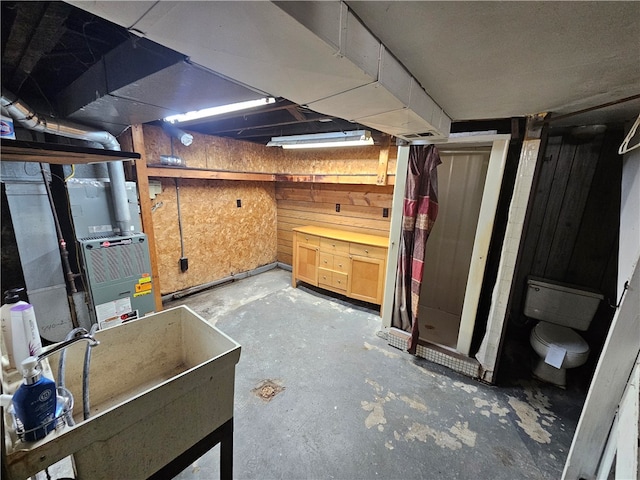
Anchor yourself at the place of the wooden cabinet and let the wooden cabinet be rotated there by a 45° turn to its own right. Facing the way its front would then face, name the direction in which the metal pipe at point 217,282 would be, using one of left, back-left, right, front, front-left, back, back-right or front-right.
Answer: front

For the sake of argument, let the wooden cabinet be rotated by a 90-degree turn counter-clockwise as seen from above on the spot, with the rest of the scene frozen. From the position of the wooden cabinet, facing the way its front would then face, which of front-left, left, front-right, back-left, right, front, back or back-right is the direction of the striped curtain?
front

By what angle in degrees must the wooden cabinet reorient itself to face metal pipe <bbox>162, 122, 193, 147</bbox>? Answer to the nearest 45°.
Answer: approximately 45° to its right

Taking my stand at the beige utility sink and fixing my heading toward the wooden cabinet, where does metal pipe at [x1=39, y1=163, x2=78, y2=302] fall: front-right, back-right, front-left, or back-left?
front-left

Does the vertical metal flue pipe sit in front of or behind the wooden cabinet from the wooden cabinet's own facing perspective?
in front

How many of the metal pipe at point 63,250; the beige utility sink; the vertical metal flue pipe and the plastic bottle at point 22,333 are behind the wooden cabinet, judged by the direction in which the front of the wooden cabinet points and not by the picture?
0

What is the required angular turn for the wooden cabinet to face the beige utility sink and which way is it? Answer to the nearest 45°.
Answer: approximately 45° to its left

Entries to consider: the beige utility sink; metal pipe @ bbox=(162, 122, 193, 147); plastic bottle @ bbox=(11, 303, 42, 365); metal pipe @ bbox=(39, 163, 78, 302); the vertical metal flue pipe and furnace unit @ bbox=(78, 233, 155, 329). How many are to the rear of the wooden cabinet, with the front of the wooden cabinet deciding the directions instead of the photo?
0

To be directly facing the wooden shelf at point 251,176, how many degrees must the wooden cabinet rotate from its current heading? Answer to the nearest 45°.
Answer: approximately 45° to its right

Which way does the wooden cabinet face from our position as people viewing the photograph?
facing the viewer and to the left of the viewer
